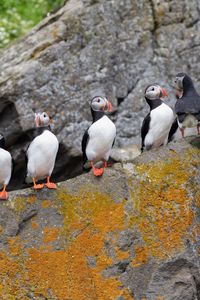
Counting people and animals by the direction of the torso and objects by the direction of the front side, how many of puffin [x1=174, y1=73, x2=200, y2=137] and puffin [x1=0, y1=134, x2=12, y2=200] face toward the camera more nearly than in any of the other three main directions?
1

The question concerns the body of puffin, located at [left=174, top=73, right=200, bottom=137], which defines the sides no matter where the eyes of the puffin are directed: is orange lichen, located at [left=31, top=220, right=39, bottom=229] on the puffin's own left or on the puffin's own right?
on the puffin's own left

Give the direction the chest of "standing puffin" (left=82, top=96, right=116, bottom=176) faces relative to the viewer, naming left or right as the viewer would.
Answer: facing the viewer and to the right of the viewer

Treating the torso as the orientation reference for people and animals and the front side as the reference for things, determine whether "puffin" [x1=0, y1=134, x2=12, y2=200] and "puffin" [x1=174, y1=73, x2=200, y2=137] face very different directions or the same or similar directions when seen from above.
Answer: very different directions

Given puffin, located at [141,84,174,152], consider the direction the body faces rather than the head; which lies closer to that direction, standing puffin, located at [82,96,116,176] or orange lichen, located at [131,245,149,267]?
the orange lichen

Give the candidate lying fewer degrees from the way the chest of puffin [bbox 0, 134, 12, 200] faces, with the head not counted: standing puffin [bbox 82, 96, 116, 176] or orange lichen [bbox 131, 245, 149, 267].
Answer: the orange lichen

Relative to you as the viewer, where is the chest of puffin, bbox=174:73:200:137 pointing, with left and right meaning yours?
facing away from the viewer and to the left of the viewer

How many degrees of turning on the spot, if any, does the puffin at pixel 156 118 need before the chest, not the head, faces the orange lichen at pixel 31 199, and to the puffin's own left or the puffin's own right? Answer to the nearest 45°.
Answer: approximately 90° to the puffin's own right

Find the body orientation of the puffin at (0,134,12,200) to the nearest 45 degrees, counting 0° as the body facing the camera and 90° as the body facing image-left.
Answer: approximately 0°
